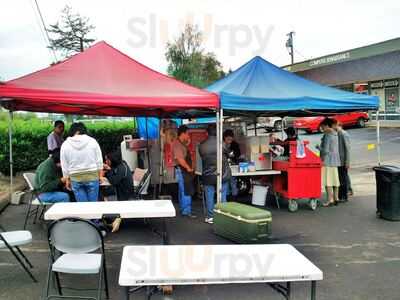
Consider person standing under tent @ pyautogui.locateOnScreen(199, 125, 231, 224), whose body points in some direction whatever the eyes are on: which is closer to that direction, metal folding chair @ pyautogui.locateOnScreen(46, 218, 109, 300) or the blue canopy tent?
the blue canopy tent

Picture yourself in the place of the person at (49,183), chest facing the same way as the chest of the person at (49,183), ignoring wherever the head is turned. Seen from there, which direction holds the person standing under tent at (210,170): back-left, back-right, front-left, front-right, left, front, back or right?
front

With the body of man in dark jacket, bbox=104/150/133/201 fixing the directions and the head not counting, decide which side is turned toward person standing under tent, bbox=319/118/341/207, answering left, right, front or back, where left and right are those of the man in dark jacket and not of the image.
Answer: back

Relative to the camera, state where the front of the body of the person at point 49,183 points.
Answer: to the viewer's right

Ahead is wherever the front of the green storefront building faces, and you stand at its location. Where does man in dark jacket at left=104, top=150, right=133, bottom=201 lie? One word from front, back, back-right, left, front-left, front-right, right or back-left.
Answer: front-left

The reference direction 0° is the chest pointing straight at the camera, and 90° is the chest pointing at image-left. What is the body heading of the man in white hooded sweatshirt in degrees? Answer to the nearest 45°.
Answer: approximately 180°

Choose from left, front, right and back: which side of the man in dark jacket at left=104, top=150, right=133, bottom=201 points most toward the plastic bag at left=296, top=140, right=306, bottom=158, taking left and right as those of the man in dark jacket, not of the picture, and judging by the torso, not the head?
back

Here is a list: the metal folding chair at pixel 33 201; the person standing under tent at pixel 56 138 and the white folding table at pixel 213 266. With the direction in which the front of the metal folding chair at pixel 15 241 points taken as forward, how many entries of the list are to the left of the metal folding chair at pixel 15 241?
2

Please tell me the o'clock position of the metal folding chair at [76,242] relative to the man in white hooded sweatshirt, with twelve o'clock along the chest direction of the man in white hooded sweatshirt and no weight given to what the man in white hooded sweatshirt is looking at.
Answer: The metal folding chair is roughly at 6 o'clock from the man in white hooded sweatshirt.

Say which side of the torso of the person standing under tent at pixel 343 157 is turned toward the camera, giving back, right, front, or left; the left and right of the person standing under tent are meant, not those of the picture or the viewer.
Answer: left

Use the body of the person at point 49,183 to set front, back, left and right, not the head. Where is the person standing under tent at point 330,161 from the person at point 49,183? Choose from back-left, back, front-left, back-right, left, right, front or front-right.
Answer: front

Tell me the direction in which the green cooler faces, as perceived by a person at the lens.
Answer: facing the viewer and to the left of the viewer

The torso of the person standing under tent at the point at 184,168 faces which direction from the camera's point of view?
to the viewer's right

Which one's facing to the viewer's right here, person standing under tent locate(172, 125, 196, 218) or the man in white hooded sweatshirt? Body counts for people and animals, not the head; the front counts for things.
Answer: the person standing under tent
